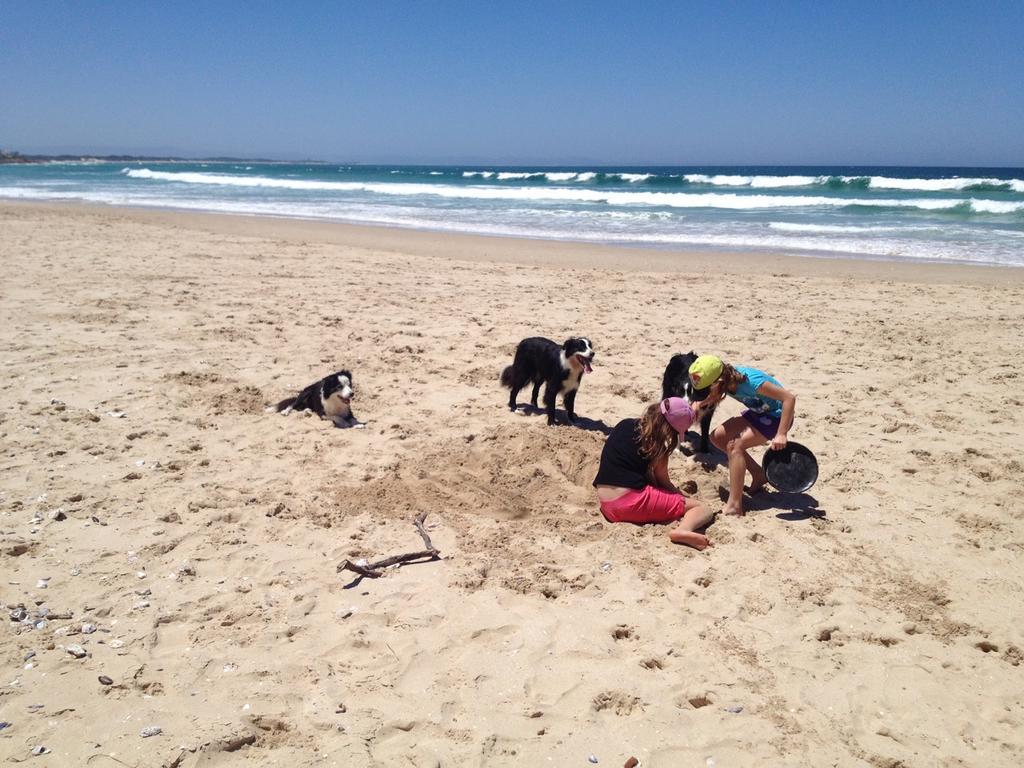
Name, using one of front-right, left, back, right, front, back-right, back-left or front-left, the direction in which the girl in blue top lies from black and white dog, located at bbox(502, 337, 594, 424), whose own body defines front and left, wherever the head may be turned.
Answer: front

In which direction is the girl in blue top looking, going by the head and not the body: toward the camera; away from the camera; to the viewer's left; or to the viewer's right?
to the viewer's left

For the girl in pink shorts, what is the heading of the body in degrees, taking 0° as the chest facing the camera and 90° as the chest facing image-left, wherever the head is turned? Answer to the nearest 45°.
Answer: approximately 270°

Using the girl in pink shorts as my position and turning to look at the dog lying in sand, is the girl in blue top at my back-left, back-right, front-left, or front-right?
back-right

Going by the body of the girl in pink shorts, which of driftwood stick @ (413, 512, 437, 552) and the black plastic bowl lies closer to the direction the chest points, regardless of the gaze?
the black plastic bowl

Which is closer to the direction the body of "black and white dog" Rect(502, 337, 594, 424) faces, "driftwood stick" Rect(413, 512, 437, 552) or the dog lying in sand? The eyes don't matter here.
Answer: the driftwood stick

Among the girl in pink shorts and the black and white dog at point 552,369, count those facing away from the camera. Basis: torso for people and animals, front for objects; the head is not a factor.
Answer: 0

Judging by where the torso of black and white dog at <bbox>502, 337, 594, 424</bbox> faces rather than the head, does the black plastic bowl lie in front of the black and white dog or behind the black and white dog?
in front

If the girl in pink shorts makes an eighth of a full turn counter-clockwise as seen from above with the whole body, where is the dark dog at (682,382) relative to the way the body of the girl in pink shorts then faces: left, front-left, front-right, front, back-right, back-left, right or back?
front-left

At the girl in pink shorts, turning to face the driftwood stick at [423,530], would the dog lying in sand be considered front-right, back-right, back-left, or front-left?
front-right

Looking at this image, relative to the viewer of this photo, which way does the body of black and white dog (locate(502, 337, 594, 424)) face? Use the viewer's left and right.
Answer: facing the viewer and to the right of the viewer
